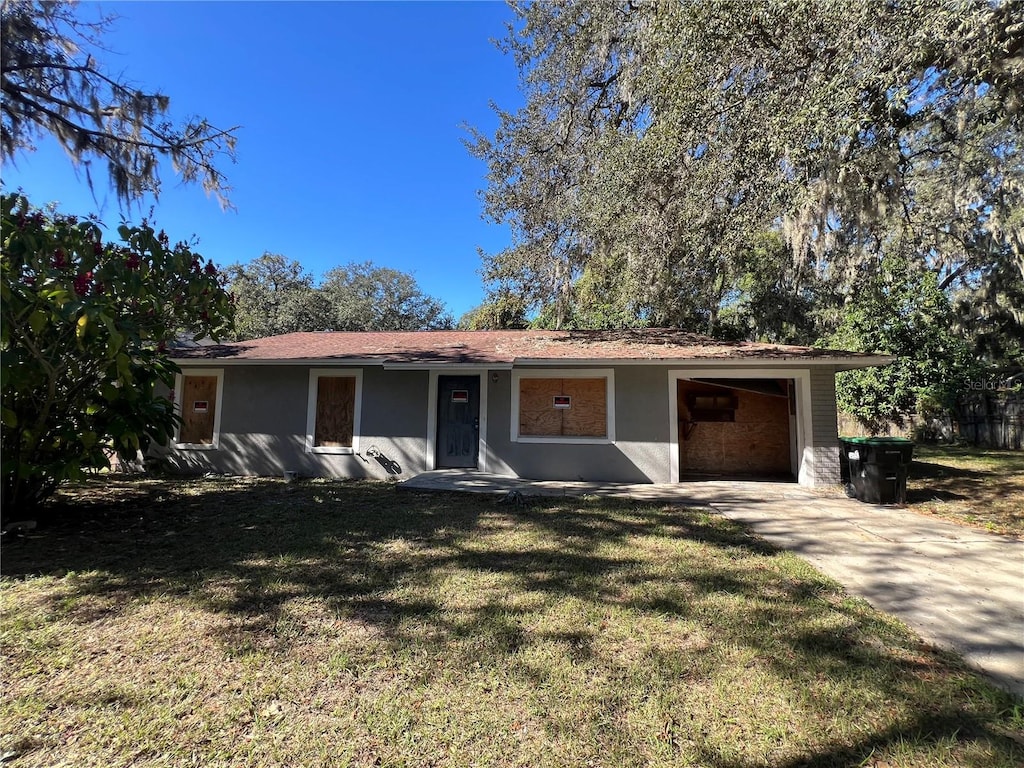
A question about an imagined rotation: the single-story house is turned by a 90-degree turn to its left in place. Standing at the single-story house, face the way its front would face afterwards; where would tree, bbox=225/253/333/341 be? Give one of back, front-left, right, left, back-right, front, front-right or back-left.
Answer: back-left

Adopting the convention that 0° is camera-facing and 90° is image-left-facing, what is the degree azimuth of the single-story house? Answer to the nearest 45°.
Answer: approximately 0°

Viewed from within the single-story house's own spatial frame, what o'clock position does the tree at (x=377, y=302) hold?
The tree is roughly at 5 o'clock from the single-story house.

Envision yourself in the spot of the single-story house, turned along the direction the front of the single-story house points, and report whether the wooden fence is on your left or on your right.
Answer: on your left

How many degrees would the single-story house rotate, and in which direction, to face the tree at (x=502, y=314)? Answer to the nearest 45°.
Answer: approximately 180°

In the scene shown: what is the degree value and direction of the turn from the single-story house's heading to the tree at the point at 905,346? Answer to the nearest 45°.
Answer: approximately 135° to its left

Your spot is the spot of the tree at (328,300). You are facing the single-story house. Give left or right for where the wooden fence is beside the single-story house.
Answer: left

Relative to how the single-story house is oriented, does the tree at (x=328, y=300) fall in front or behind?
behind
